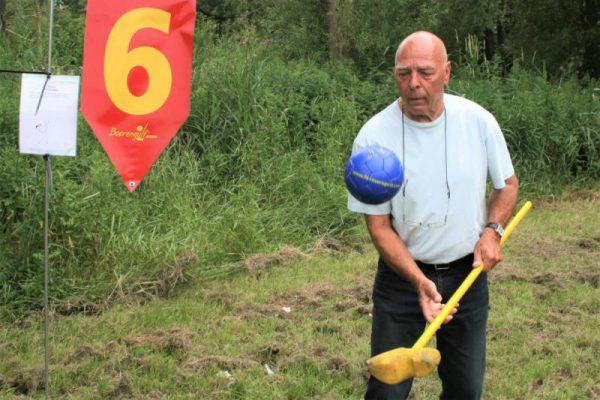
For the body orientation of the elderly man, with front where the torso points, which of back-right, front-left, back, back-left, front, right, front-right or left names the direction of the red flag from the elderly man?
back-right

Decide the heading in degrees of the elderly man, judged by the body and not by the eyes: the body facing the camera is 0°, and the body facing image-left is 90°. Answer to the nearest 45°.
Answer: approximately 0°

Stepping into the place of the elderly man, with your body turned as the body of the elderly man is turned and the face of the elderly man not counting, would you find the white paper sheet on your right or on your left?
on your right
